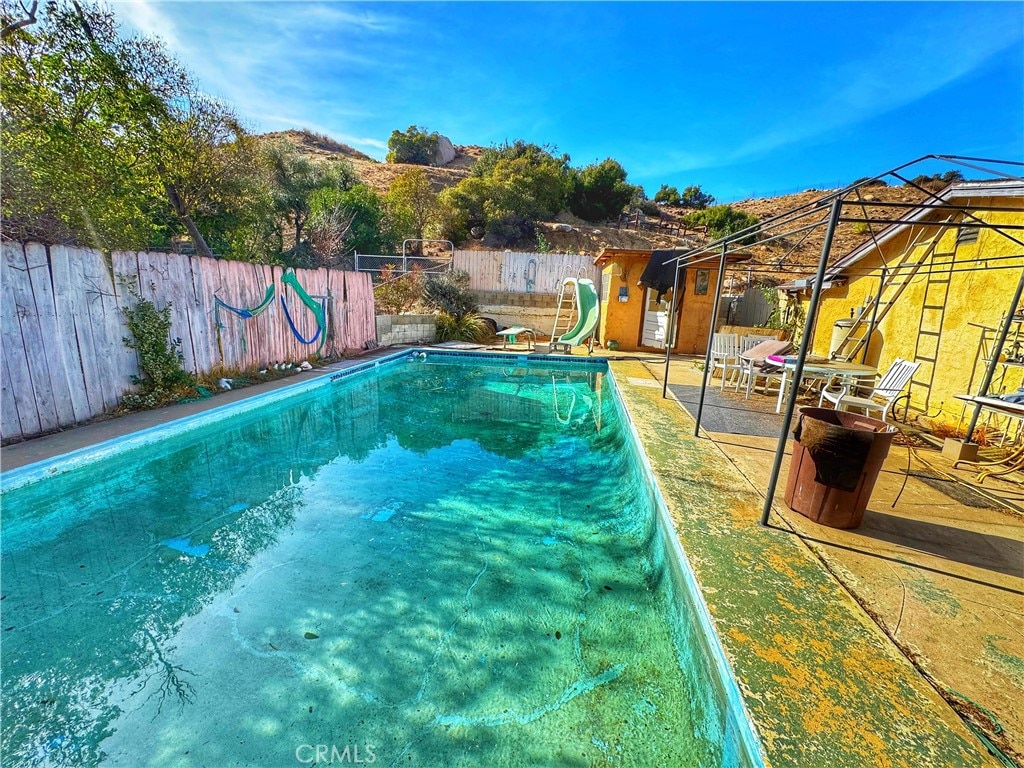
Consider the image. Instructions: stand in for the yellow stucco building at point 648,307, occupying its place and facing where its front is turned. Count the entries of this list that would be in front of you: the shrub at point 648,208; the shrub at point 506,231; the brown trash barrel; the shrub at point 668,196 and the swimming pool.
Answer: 2

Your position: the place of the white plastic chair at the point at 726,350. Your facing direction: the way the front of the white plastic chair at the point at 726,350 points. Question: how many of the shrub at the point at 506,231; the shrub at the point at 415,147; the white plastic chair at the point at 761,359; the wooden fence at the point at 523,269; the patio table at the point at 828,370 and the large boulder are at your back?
4

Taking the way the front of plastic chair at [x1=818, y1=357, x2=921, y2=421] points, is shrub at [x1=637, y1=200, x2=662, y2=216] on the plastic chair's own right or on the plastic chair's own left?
on the plastic chair's own right

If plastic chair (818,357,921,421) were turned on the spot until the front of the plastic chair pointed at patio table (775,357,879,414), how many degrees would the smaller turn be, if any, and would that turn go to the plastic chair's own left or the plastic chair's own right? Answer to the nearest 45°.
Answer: approximately 45° to the plastic chair's own right

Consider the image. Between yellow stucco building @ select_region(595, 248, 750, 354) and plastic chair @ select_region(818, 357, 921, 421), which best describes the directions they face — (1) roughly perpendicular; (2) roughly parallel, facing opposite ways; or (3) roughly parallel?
roughly perpendicular

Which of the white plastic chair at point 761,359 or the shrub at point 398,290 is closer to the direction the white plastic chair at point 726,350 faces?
the white plastic chair at point 761,359

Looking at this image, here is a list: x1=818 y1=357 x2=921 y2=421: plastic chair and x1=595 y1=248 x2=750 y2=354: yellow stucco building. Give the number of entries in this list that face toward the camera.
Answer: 1

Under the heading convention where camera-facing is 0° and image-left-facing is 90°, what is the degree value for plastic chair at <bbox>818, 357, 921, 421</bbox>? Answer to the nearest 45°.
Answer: approximately 90°
